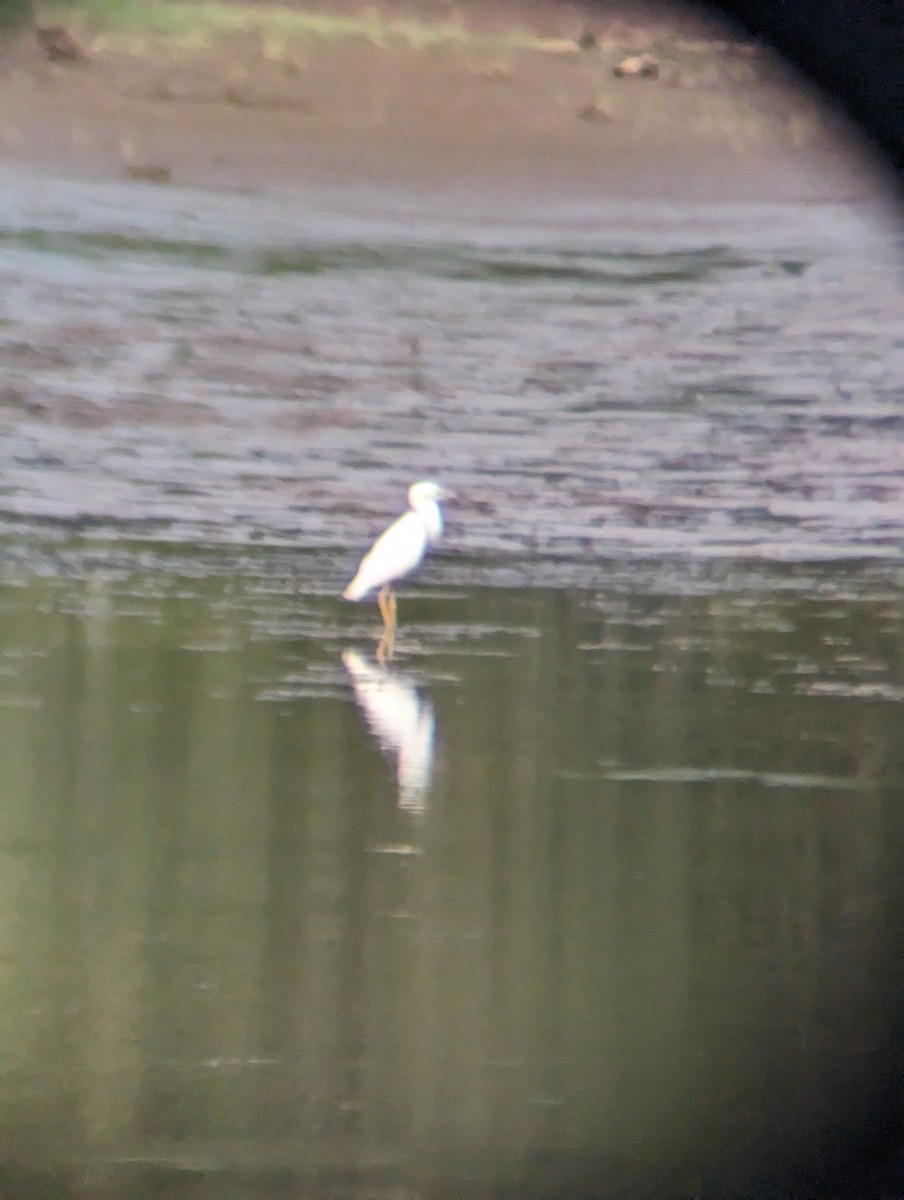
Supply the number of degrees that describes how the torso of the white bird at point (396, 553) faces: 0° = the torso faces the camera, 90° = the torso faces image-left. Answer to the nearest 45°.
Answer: approximately 270°
